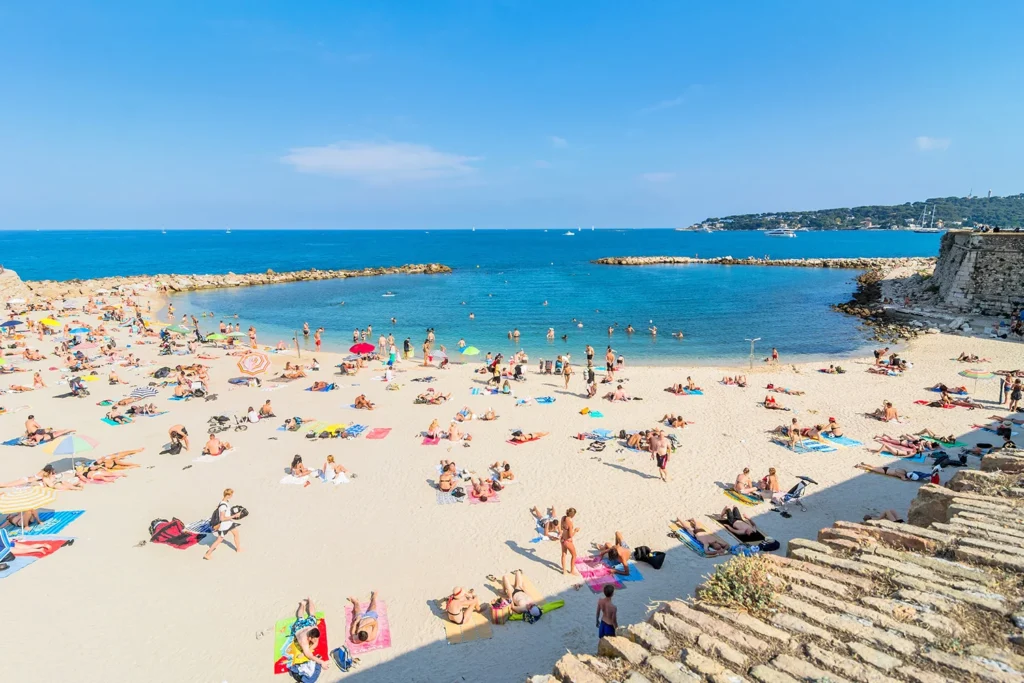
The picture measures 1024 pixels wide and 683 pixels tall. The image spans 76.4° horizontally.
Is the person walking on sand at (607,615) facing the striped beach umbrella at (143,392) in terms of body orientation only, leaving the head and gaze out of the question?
no

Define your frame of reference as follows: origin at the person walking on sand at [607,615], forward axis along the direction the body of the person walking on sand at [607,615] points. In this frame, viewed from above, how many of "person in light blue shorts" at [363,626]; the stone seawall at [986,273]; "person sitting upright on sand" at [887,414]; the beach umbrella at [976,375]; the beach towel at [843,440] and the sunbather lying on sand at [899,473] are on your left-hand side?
1

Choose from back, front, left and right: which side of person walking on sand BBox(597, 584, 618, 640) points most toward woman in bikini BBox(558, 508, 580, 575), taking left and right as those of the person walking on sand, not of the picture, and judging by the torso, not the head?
front

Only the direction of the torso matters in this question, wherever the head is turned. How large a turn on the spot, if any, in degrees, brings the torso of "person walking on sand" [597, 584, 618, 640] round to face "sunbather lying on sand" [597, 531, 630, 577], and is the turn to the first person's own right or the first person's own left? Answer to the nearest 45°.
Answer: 0° — they already face them

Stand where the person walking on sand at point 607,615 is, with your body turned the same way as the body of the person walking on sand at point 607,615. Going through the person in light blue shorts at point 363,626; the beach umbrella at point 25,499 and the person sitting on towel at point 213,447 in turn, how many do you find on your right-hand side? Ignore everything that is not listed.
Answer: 0

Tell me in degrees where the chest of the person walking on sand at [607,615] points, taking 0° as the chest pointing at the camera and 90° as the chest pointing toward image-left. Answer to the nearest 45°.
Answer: approximately 180°

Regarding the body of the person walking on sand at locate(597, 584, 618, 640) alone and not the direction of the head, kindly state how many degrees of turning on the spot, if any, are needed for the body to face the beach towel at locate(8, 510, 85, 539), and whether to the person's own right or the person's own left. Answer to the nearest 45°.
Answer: approximately 90° to the person's own left

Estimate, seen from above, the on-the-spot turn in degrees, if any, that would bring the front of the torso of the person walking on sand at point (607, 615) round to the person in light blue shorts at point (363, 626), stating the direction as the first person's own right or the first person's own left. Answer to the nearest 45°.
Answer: approximately 90° to the first person's own left

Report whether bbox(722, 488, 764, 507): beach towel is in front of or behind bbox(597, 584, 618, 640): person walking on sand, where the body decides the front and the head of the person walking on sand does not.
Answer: in front

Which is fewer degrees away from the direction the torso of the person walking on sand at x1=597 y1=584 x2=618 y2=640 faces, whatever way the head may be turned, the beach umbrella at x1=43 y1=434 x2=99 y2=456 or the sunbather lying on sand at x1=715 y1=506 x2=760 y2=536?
the sunbather lying on sand

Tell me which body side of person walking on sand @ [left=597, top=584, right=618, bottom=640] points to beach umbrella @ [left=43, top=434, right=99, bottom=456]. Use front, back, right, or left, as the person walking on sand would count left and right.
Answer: left

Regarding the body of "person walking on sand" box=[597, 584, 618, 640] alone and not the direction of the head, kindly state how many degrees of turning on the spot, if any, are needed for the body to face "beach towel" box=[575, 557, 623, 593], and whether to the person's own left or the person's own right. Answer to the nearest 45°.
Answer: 0° — they already face it

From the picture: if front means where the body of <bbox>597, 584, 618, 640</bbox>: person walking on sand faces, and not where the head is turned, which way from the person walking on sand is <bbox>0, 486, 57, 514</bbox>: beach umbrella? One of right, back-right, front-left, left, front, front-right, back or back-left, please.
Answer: left

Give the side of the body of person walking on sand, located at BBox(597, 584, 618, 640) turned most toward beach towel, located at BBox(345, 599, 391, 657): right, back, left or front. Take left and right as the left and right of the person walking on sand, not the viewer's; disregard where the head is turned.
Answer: left
